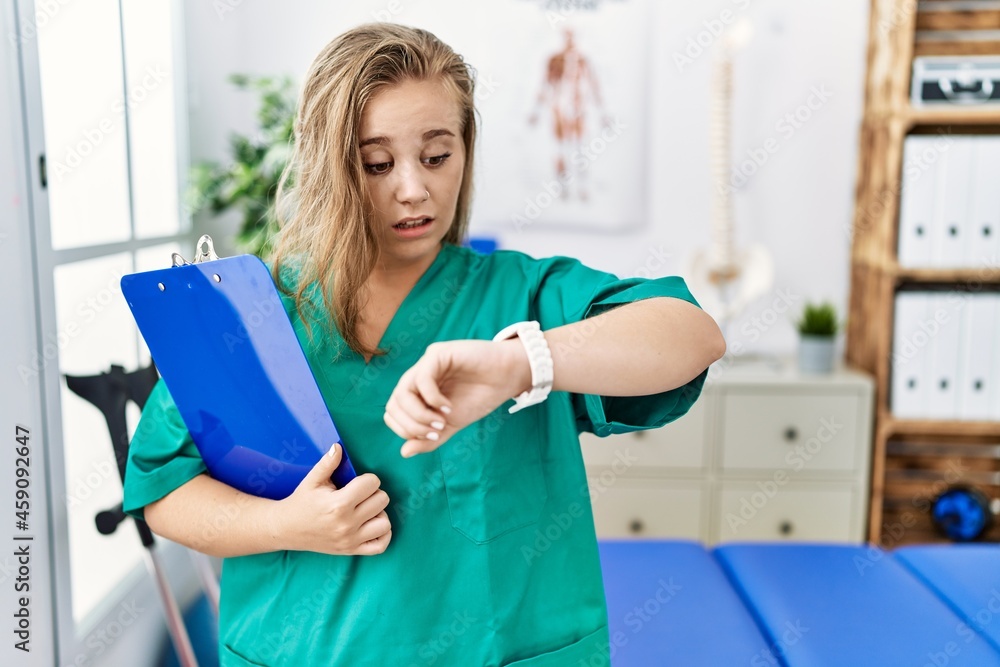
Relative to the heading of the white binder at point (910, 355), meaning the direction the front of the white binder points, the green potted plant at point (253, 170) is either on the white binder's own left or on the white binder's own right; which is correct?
on the white binder's own right

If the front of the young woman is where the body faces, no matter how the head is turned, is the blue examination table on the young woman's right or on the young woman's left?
on the young woman's left

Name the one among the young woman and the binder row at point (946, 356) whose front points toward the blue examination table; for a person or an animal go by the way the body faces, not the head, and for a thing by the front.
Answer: the binder row

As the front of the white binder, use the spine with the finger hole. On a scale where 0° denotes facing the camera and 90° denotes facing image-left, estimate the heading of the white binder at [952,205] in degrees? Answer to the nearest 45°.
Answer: approximately 0°

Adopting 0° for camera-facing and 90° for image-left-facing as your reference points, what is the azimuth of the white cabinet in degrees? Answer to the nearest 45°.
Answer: approximately 0°

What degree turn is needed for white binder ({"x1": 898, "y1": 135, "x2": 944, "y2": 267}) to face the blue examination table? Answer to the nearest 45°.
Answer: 0° — it already faces it
